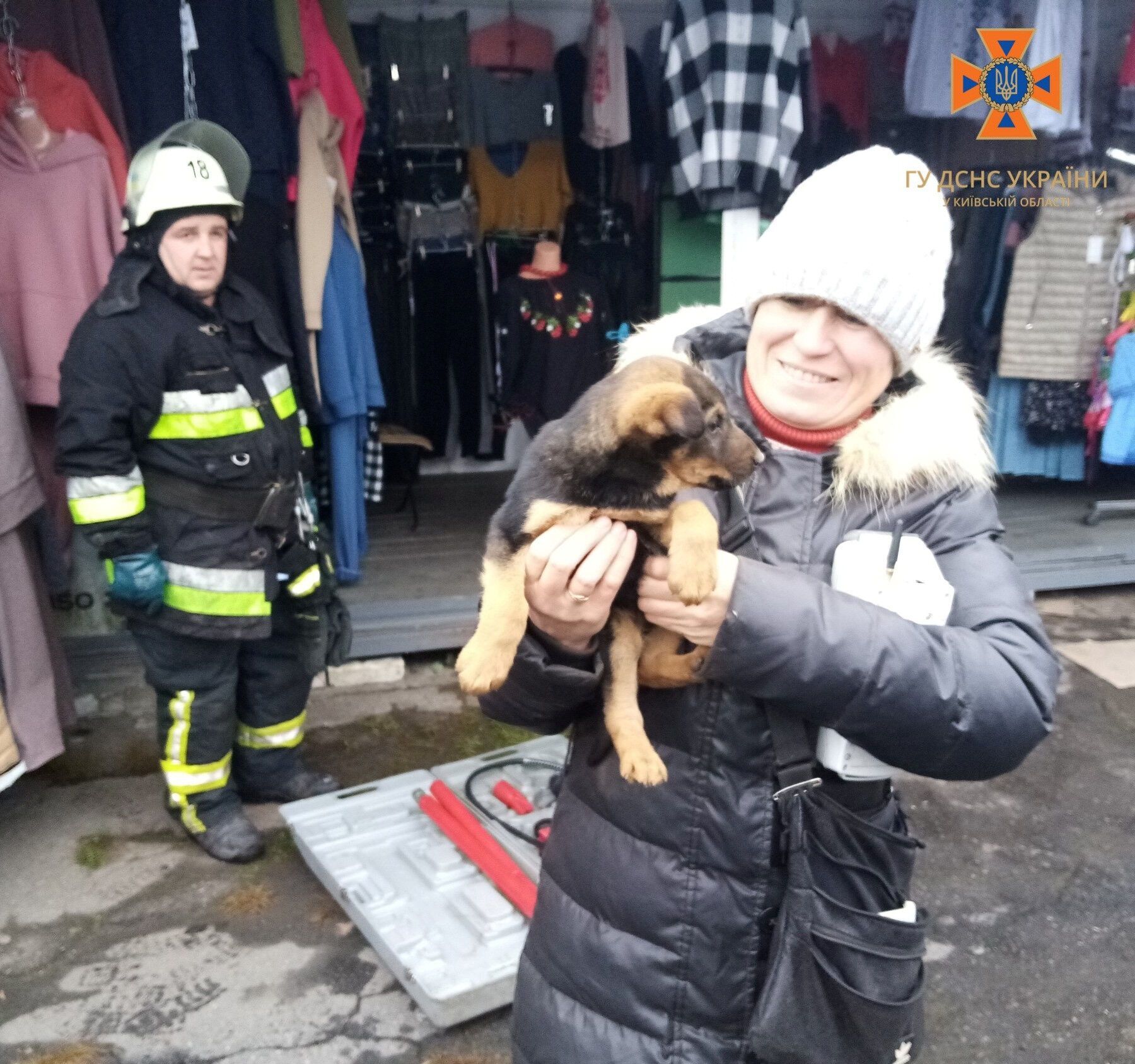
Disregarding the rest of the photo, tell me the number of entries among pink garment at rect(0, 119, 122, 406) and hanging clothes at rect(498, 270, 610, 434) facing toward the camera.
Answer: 2

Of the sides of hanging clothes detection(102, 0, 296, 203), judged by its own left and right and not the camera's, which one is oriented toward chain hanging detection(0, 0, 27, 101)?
right

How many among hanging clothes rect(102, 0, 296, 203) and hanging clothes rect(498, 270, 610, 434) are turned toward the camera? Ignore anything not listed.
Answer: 2

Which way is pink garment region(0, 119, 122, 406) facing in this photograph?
toward the camera

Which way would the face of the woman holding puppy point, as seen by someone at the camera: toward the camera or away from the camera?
toward the camera

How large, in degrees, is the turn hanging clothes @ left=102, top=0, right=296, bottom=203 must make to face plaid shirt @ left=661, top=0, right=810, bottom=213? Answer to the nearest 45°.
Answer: approximately 90° to its left

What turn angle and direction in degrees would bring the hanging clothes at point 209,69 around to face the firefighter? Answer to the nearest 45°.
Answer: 0° — it already faces them

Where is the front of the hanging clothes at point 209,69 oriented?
toward the camera

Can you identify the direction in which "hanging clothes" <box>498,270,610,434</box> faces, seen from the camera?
facing the viewer

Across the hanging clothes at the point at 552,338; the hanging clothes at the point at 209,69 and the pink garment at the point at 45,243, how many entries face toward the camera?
3

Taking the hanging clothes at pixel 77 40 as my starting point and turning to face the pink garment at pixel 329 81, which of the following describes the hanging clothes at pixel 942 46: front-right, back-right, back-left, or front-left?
front-right
